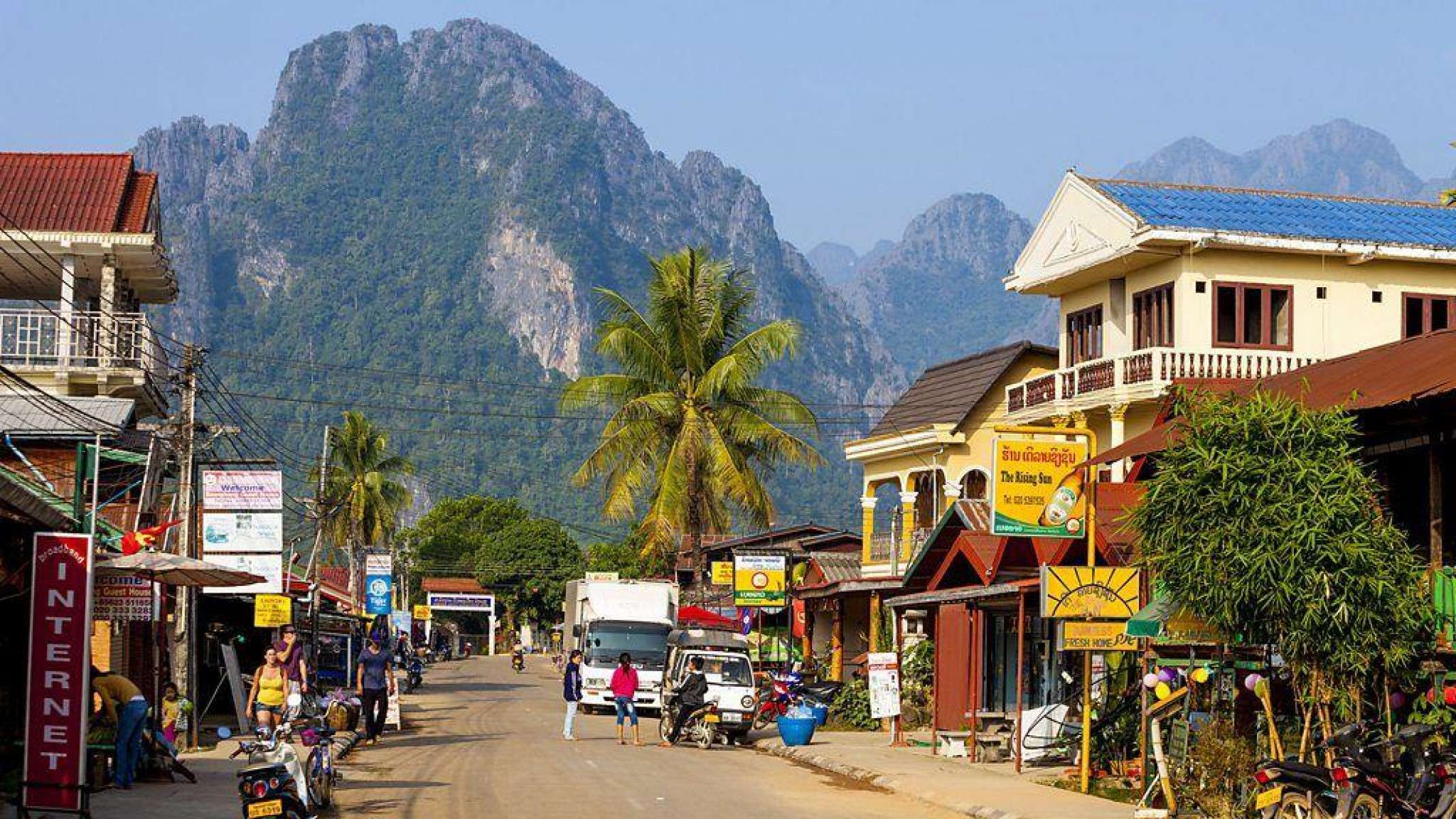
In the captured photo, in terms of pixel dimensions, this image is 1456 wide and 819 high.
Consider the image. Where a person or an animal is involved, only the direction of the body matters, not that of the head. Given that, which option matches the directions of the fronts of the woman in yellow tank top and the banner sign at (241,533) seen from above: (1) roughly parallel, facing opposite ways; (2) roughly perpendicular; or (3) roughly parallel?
roughly parallel

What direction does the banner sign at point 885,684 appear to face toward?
toward the camera

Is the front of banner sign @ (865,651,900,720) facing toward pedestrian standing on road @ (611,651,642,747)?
no

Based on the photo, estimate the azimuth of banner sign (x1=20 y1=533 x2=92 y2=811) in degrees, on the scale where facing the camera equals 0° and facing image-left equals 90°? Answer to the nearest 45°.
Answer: approximately 0°

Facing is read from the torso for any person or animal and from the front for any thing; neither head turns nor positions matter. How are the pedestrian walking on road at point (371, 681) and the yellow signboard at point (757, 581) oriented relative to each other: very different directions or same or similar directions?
same or similar directions

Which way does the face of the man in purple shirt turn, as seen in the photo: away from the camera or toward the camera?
toward the camera

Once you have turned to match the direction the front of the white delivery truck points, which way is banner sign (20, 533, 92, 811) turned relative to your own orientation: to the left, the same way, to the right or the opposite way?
the same way

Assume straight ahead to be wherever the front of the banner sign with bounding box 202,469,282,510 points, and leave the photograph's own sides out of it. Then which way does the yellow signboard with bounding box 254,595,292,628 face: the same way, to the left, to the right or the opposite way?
the same way

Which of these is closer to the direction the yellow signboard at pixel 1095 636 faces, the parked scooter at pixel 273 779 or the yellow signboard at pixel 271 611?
the parked scooter

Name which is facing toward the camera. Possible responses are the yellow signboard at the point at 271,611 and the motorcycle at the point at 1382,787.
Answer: the yellow signboard

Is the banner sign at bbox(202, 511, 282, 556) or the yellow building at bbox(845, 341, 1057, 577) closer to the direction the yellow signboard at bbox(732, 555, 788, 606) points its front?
the banner sign

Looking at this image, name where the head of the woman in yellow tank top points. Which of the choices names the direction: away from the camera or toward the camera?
toward the camera

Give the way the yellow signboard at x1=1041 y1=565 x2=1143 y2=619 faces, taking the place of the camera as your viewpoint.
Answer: facing the viewer

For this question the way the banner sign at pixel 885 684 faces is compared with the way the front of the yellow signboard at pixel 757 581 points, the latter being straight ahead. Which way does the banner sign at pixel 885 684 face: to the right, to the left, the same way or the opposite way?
the same way

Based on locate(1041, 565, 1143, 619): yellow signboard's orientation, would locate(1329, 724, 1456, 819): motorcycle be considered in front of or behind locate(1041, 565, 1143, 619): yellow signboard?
in front

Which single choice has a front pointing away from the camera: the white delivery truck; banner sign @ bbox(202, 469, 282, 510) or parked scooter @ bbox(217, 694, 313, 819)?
the parked scooter

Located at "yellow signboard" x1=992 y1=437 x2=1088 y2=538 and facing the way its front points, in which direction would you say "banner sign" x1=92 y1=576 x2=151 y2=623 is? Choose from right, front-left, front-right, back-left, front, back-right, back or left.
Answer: right

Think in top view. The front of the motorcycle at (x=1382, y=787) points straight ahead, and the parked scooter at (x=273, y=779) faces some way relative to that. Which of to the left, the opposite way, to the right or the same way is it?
to the left

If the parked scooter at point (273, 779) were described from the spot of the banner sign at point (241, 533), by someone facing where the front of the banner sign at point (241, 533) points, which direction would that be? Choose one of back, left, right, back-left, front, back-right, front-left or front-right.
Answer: front
